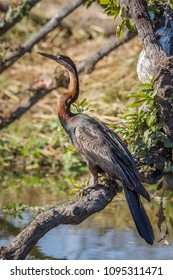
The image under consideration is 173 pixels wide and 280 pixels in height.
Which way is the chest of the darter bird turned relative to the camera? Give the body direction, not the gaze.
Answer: to the viewer's left

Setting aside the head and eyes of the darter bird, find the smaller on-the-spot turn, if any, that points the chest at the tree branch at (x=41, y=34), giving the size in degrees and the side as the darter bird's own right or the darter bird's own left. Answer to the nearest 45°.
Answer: approximately 90° to the darter bird's own right

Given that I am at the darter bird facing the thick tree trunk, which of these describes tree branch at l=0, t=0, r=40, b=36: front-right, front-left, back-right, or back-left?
back-left
